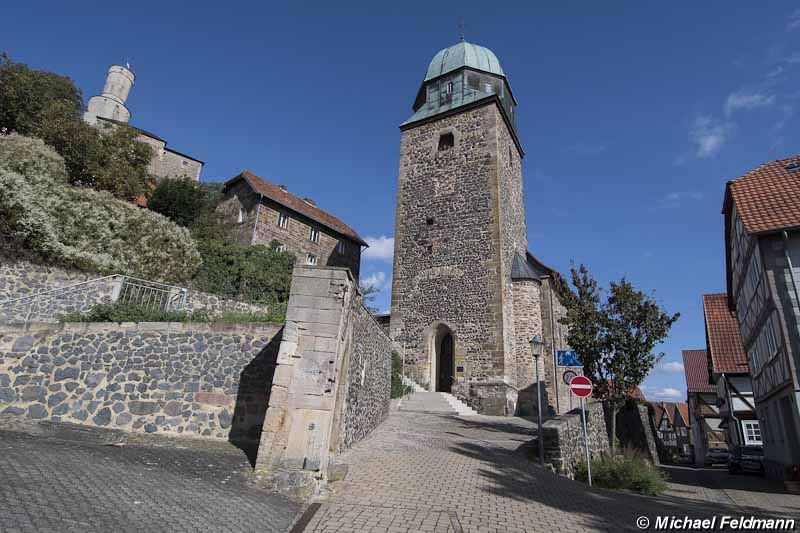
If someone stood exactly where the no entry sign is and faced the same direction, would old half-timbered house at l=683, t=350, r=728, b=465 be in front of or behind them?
behind

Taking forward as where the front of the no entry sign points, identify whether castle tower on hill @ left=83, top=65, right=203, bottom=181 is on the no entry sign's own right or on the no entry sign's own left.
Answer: on the no entry sign's own right

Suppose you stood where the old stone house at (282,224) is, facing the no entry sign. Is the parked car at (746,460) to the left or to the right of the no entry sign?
left

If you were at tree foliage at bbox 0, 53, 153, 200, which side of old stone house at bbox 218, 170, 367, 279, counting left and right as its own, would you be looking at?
right

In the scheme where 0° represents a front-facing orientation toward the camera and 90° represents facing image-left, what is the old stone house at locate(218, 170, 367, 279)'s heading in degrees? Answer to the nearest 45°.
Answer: approximately 315°

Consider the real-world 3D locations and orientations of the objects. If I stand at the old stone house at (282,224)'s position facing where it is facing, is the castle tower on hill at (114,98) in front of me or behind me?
behind

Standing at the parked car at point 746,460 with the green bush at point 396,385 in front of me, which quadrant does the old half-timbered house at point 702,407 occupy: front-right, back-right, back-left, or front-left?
back-right

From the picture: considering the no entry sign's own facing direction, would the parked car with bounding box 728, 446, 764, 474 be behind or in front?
behind

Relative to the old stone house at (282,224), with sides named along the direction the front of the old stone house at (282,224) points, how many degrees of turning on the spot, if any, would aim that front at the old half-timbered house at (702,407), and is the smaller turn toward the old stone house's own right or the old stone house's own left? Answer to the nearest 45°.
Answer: approximately 45° to the old stone house's own left

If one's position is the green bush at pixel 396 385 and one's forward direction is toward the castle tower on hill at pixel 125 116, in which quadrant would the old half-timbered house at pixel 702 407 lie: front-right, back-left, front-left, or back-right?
back-right

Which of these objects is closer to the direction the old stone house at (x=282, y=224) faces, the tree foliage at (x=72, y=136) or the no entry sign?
the no entry sign

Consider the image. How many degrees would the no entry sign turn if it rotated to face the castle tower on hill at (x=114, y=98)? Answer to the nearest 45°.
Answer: approximately 90° to its right
